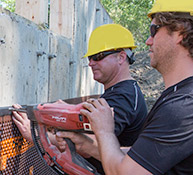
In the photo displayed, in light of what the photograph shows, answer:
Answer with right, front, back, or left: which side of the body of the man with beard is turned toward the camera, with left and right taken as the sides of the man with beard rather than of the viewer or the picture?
left

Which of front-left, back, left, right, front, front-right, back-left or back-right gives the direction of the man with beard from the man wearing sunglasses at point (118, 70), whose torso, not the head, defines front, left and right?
left

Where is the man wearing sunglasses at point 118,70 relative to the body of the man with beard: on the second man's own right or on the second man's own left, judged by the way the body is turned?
on the second man's own right

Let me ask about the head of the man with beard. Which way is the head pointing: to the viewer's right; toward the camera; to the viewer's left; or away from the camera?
to the viewer's left

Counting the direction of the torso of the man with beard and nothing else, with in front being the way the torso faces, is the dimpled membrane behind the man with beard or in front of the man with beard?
in front

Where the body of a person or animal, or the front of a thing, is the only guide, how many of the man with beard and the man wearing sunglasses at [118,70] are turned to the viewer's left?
2

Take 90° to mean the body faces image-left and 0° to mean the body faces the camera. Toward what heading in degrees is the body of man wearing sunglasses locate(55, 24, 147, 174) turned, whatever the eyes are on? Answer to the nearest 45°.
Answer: approximately 90°

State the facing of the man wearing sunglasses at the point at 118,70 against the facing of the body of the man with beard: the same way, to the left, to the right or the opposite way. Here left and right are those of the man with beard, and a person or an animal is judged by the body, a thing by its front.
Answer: the same way

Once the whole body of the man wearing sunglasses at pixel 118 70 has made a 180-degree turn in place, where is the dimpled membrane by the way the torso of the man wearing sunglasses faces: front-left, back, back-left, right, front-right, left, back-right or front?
back-right
